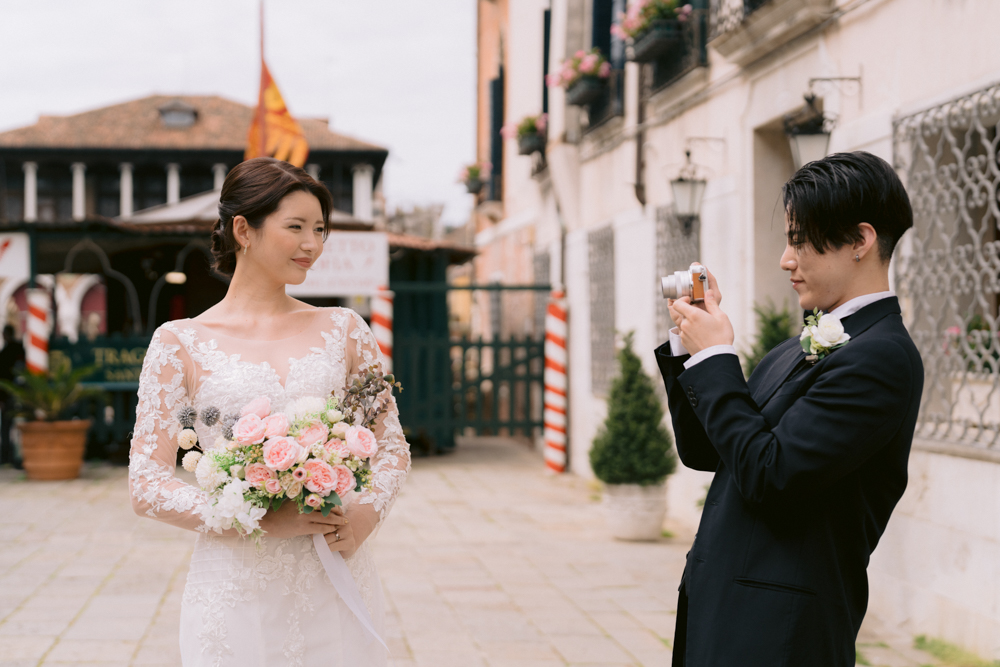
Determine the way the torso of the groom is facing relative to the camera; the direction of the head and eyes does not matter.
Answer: to the viewer's left

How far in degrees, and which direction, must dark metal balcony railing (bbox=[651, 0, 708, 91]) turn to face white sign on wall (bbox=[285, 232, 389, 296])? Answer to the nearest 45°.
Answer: approximately 90° to its right

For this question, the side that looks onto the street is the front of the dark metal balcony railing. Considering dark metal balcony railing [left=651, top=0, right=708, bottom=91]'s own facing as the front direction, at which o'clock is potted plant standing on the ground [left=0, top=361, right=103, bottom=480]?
The potted plant standing on the ground is roughly at 2 o'clock from the dark metal balcony railing.

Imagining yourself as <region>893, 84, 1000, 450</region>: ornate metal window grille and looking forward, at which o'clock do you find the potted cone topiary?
The potted cone topiary is roughly at 3 o'clock from the ornate metal window grille.

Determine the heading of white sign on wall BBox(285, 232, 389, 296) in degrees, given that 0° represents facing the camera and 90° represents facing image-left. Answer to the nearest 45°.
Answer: approximately 0°

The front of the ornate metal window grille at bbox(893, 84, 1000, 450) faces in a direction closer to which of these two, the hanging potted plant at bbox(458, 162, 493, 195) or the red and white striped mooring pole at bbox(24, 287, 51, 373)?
the red and white striped mooring pole

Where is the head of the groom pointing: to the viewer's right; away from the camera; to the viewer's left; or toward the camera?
to the viewer's left

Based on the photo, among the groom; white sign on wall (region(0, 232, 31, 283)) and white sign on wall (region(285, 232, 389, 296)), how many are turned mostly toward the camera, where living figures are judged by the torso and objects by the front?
2
